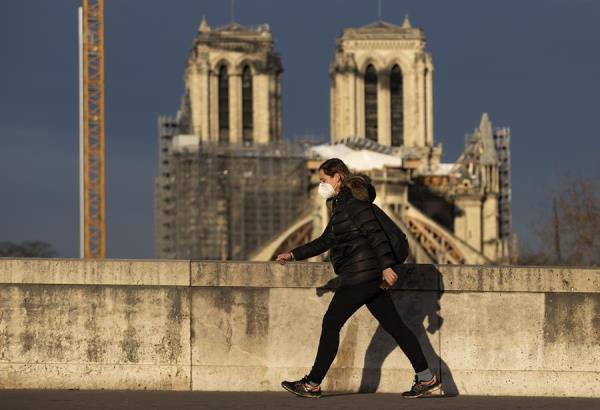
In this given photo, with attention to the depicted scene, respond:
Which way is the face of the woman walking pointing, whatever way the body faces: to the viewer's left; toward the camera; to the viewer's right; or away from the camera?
to the viewer's left

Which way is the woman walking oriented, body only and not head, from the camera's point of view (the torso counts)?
to the viewer's left
